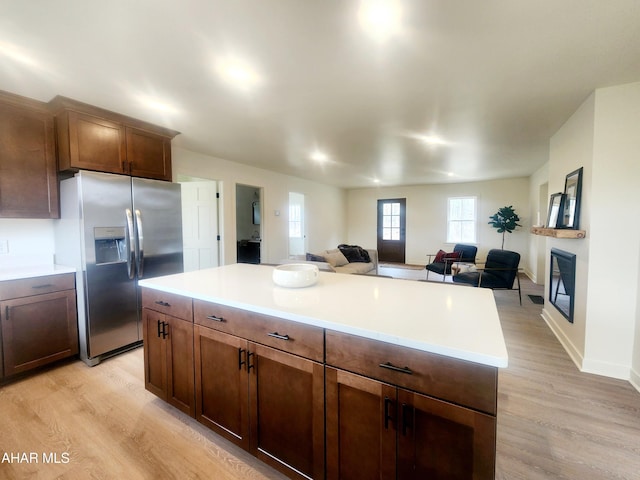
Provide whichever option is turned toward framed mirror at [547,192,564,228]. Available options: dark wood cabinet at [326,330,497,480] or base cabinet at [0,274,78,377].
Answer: the base cabinet

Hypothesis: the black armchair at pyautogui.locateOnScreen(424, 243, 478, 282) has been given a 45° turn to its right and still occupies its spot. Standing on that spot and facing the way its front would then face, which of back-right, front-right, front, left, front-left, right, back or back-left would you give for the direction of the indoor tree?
back-right

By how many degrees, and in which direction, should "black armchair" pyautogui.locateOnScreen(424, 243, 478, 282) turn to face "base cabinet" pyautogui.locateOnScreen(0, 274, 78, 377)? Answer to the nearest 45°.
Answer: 0° — it already faces it

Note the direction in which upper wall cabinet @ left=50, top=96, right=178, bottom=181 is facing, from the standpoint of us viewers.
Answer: facing the viewer and to the right of the viewer

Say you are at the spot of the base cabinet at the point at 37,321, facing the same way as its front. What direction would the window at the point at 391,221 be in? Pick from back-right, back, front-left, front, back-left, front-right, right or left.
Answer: front-left

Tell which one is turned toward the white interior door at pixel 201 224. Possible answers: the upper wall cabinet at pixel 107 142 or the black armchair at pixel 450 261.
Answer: the black armchair

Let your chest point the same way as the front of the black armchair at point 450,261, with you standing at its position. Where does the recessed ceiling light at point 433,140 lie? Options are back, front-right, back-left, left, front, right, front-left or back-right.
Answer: front-left

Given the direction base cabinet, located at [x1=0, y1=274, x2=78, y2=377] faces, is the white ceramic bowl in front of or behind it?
in front

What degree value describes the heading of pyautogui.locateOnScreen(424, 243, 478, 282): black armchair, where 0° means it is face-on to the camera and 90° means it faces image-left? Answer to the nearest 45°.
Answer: approximately 45°

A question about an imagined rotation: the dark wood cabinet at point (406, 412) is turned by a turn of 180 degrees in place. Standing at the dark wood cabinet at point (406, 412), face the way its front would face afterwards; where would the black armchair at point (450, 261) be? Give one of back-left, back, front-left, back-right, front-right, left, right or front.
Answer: front-left

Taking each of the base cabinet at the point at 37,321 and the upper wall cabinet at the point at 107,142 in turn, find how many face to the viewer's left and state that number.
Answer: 0

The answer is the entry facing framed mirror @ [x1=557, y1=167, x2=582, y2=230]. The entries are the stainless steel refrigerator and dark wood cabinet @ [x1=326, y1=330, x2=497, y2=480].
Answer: the stainless steel refrigerator

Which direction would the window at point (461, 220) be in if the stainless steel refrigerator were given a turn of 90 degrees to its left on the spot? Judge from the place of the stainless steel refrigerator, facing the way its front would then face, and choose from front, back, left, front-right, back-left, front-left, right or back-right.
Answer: front-right

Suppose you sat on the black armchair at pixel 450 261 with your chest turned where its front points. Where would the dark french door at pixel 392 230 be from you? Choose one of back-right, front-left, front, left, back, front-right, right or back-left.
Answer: right

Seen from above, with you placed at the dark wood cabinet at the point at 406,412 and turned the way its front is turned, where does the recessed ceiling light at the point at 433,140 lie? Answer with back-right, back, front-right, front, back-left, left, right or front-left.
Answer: back-right

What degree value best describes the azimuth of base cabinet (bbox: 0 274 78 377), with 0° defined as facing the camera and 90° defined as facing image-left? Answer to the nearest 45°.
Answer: approximately 315°

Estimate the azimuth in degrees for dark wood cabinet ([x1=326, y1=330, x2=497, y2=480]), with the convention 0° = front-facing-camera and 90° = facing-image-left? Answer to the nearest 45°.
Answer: approximately 45°
